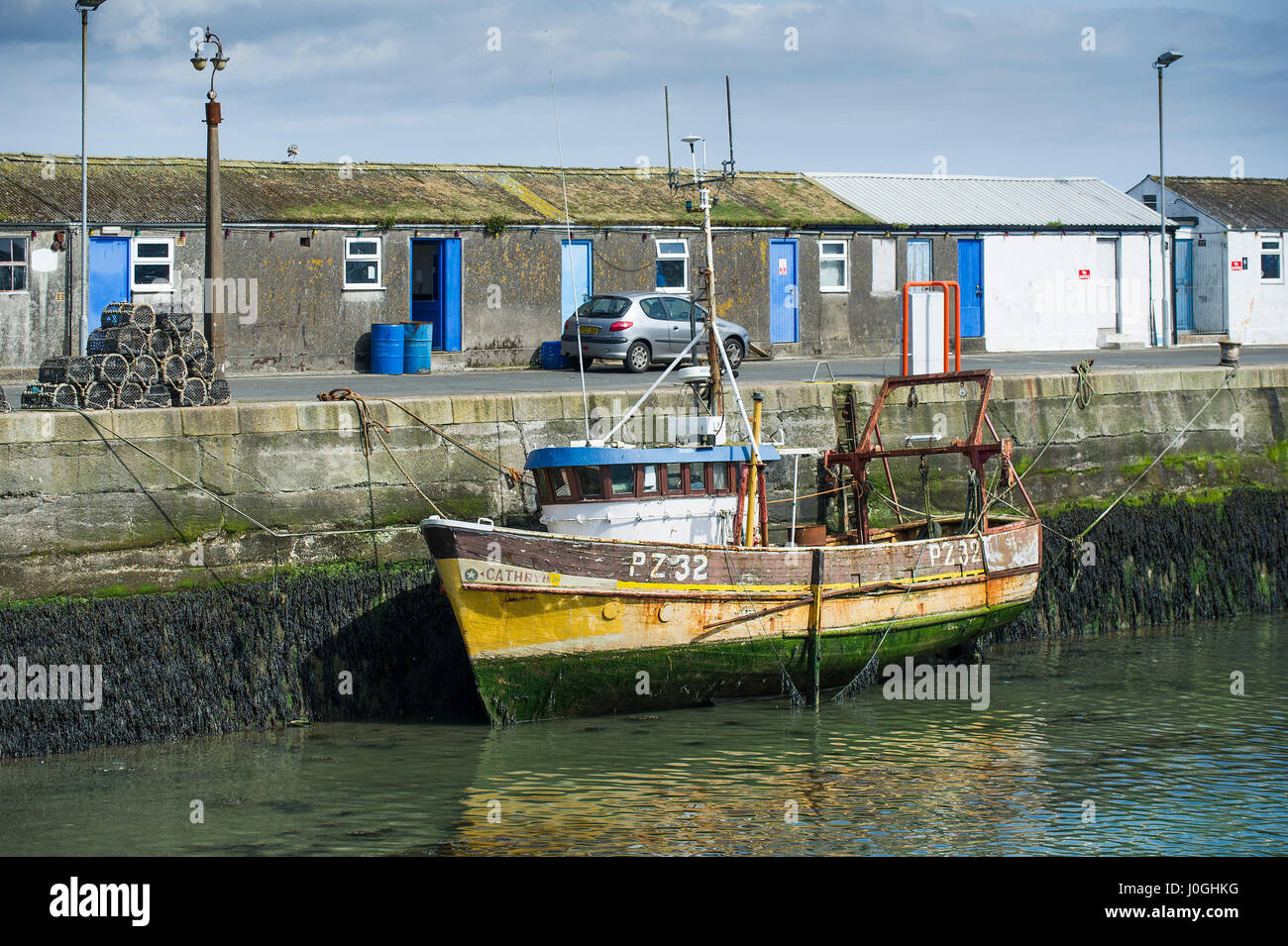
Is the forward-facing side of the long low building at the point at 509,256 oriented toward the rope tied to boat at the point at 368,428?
yes

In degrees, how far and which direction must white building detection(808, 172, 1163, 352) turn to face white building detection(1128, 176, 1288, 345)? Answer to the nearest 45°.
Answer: approximately 135° to its left

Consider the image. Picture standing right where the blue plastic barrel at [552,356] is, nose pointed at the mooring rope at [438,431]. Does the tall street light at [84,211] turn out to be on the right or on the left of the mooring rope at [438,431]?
right

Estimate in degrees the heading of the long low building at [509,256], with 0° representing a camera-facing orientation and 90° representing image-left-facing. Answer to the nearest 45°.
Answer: approximately 0°

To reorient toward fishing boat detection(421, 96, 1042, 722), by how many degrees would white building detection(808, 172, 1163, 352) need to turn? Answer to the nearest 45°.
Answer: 0° — it already faces it

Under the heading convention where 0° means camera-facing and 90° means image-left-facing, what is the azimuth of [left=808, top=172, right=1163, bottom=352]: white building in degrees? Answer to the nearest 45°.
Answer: approximately 0°

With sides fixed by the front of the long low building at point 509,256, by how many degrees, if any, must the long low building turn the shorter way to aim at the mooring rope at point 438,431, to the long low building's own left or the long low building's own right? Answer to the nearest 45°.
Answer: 0° — it already faces it

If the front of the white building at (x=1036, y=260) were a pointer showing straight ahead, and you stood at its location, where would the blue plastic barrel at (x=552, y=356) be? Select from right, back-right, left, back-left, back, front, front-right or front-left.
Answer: front-right
